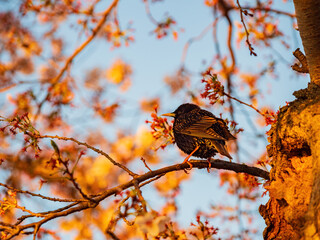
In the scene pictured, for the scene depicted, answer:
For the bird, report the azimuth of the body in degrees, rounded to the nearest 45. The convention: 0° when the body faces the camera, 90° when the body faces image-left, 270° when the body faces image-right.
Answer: approximately 90°
